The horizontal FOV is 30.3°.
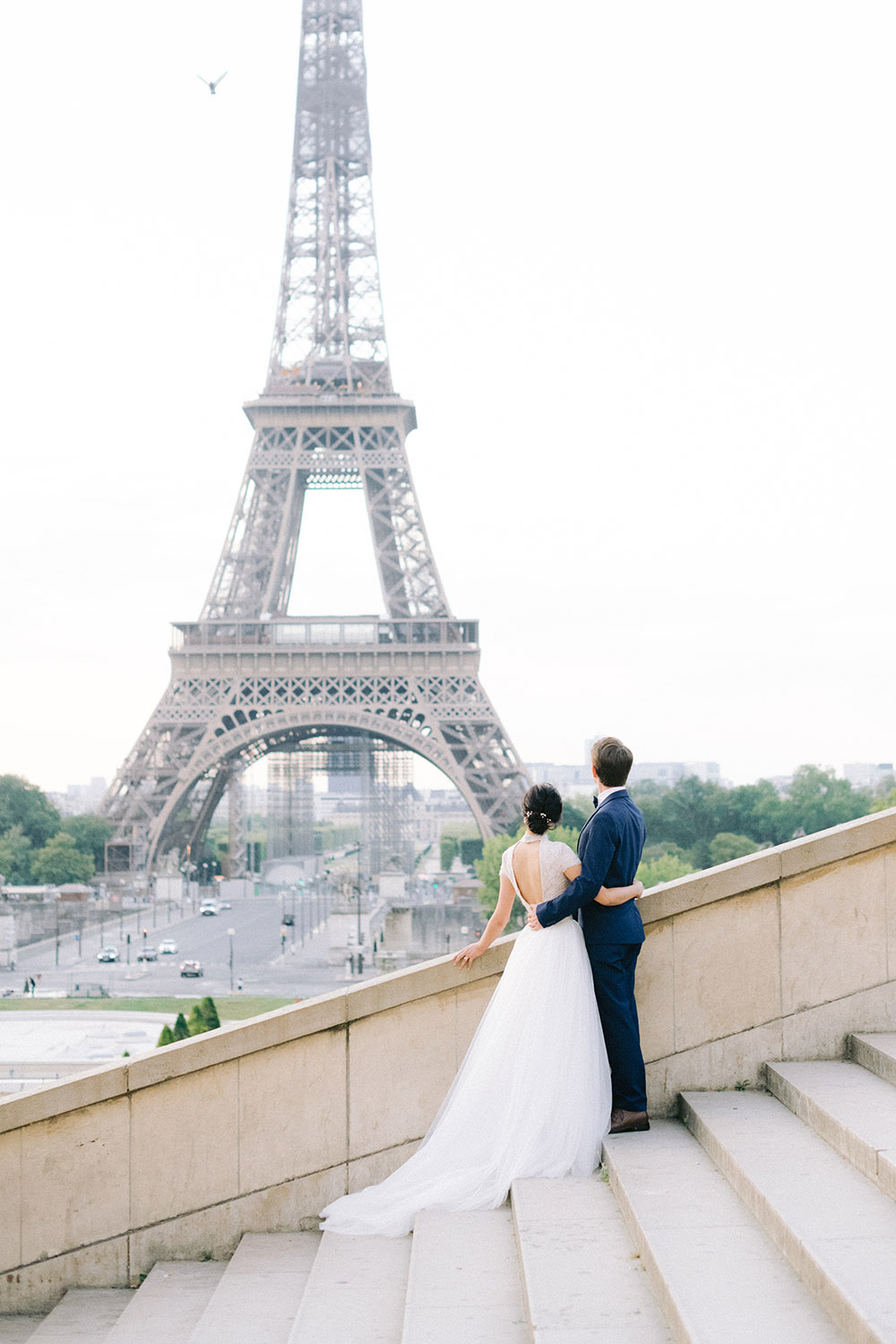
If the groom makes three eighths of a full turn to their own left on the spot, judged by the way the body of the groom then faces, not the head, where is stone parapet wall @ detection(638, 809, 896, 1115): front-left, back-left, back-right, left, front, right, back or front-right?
back-left

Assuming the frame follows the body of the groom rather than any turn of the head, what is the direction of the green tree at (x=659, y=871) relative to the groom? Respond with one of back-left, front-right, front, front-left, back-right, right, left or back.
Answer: front-right

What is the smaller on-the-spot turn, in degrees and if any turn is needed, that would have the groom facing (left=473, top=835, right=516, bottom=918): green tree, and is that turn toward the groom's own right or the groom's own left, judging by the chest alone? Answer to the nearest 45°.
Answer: approximately 45° to the groom's own right

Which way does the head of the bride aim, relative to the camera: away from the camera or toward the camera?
away from the camera

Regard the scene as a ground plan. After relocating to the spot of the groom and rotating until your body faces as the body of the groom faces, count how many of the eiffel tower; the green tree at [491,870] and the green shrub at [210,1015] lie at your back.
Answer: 0

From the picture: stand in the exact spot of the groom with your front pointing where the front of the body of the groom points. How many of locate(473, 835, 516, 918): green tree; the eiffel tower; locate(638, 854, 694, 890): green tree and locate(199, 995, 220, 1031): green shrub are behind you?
0

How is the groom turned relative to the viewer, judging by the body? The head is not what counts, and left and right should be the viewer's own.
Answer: facing away from the viewer and to the left of the viewer

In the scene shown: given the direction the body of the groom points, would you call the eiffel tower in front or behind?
in front
